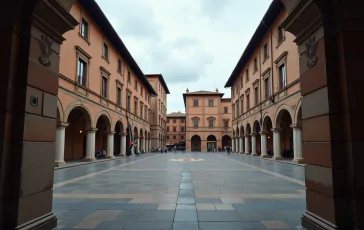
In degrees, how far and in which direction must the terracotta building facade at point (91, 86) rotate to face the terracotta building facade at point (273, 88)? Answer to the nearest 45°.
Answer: approximately 45° to its left

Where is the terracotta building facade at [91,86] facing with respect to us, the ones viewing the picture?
facing the viewer and to the right of the viewer

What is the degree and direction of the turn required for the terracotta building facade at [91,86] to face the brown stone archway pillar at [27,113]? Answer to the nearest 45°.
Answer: approximately 45° to its right

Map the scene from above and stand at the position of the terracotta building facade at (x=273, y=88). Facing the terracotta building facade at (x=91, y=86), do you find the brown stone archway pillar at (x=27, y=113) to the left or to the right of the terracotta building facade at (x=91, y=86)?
left

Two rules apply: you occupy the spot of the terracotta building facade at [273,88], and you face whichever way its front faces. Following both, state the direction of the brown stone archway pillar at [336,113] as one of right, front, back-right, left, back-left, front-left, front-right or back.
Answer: front-left

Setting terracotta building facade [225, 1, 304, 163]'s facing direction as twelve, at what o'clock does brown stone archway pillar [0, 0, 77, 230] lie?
The brown stone archway pillar is roughly at 11 o'clock from the terracotta building facade.

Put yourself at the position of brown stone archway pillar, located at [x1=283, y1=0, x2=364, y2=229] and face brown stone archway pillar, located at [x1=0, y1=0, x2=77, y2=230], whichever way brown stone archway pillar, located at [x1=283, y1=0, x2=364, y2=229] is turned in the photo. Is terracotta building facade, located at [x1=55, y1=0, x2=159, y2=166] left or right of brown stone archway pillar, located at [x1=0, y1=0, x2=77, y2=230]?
right

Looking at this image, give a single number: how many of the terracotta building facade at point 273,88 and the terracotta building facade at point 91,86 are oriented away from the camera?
0

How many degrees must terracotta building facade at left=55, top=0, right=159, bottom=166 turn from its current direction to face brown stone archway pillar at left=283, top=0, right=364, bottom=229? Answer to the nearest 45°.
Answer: approximately 45° to its right

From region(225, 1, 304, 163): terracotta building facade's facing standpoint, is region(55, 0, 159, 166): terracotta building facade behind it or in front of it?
in front
